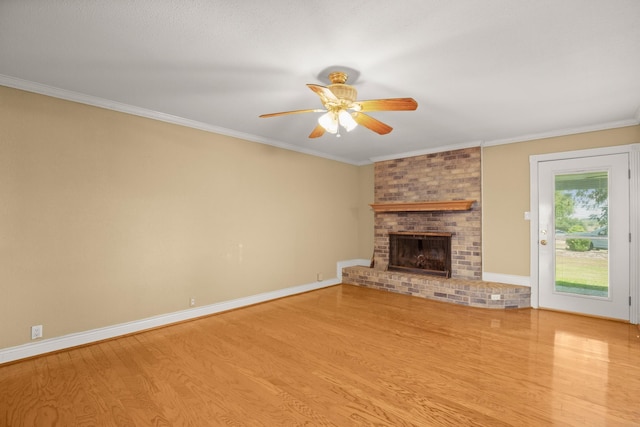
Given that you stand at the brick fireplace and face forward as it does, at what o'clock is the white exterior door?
The white exterior door is roughly at 8 o'clock from the brick fireplace.

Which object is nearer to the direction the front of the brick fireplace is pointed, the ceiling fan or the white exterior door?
the ceiling fan

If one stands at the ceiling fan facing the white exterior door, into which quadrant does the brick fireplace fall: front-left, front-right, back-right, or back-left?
front-left

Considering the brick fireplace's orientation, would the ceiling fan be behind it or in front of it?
in front

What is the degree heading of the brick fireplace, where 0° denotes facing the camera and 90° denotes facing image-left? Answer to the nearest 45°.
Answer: approximately 45°

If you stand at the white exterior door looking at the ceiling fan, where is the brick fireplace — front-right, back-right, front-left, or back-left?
front-right

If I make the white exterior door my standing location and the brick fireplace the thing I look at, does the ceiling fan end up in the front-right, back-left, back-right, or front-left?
front-left
